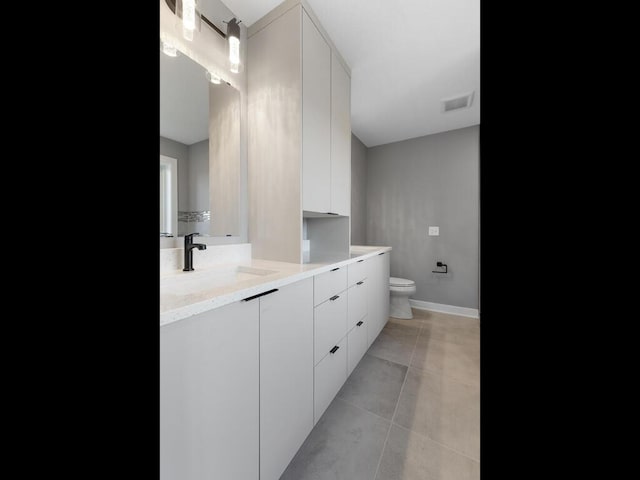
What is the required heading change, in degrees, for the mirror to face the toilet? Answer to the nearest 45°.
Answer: approximately 45° to its left

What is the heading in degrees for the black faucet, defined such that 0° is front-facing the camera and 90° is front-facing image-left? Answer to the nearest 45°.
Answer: approximately 315°

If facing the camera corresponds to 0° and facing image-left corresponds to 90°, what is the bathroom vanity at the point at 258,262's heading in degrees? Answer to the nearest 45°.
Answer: approximately 315°

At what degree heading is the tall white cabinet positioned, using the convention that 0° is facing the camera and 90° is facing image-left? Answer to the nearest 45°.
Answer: approximately 315°

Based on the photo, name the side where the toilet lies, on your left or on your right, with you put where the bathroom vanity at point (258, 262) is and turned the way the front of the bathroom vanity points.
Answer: on your left
